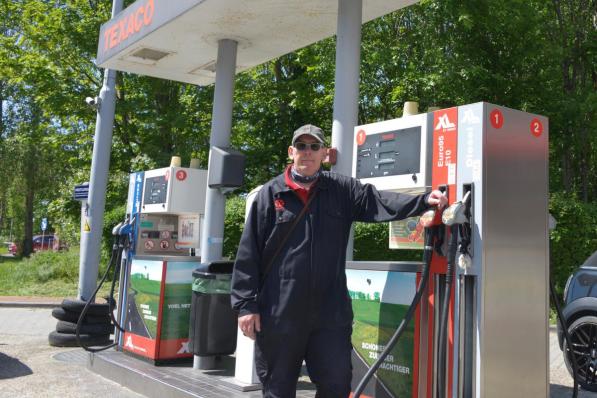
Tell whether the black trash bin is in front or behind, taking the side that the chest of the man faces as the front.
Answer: behind

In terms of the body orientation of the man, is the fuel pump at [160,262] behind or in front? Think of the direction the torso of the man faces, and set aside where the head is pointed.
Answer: behind

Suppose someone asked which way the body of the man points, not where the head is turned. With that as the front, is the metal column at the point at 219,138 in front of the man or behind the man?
behind

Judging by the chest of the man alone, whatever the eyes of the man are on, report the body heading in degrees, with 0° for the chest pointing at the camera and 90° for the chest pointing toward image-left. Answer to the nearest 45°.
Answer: approximately 0°

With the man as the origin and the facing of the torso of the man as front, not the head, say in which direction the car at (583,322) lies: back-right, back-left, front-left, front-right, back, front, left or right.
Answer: back-left

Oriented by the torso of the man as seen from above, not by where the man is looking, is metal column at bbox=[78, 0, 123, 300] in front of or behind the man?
behind
